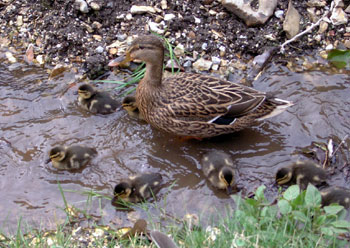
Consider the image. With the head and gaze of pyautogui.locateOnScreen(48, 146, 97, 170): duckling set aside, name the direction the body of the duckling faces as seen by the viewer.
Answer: to the viewer's left

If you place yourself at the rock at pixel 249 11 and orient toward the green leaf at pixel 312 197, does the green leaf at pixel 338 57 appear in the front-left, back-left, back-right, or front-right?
front-left

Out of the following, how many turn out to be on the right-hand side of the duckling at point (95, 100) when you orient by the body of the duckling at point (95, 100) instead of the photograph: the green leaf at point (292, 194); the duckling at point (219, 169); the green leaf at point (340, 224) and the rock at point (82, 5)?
1

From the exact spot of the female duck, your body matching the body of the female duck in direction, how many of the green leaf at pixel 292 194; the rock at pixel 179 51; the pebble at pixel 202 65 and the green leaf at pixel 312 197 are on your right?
2

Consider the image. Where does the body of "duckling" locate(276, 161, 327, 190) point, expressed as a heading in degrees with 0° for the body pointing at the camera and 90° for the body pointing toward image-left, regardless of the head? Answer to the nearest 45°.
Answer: approximately 90°

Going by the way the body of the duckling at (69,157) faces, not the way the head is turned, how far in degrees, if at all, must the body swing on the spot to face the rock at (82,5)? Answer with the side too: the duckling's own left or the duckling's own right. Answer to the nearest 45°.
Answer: approximately 90° to the duckling's own right

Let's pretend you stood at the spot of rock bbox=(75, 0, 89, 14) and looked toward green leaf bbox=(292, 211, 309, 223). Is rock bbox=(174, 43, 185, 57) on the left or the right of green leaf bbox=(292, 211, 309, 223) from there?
left

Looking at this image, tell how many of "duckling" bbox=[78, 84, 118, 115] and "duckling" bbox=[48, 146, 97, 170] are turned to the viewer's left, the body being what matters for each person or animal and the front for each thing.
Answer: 2

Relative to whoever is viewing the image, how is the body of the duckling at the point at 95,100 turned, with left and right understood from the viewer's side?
facing to the left of the viewer

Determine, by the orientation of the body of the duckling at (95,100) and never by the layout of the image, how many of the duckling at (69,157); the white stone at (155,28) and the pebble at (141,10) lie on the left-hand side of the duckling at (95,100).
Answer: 1

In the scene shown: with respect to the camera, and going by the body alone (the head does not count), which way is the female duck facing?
to the viewer's left

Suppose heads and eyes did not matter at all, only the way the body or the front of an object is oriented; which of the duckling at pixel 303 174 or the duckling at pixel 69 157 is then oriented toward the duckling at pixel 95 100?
the duckling at pixel 303 174

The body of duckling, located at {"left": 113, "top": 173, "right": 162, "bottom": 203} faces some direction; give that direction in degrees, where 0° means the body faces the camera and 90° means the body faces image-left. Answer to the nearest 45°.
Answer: approximately 45°
